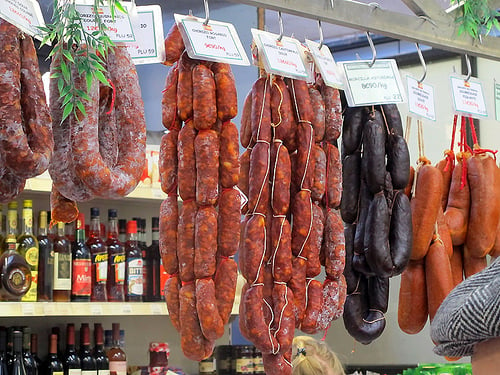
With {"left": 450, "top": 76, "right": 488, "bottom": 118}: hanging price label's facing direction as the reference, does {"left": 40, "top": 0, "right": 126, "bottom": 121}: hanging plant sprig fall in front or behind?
in front

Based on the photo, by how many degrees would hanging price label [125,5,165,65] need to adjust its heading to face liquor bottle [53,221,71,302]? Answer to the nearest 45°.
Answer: approximately 180°

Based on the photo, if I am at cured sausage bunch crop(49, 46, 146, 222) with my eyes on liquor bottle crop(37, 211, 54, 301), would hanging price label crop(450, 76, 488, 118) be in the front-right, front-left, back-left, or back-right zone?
front-right

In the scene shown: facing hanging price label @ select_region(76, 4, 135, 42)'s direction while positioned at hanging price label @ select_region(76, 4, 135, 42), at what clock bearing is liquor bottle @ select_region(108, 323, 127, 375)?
The liquor bottle is roughly at 6 o'clock from the hanging price label.

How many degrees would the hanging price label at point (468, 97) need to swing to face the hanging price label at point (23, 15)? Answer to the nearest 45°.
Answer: approximately 45° to its right

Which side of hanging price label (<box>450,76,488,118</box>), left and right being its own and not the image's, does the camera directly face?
front

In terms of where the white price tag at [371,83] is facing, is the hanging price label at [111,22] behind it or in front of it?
in front

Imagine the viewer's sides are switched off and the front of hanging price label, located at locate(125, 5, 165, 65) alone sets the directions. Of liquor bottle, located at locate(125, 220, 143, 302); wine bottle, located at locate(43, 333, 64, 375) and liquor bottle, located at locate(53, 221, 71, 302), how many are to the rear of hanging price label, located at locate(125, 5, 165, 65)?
3

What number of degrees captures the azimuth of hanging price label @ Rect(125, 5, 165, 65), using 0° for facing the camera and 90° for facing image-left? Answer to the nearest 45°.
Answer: approximately 0°
